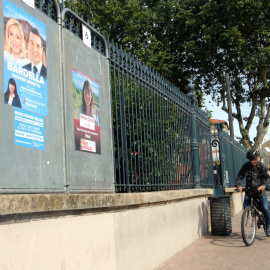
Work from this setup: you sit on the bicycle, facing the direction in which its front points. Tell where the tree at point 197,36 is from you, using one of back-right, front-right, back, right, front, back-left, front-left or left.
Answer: back-right

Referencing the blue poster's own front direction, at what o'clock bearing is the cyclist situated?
The cyclist is roughly at 9 o'clock from the blue poster.

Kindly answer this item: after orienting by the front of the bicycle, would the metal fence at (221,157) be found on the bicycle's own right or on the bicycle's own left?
on the bicycle's own right

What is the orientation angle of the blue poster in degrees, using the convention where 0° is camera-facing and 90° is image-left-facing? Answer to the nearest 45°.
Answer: approximately 315°

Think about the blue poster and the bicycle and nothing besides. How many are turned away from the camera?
0

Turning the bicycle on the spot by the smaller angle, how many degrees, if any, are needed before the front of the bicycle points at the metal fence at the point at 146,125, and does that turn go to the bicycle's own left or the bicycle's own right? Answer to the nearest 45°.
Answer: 0° — it already faces it

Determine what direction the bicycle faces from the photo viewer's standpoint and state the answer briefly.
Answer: facing the viewer and to the left of the viewer

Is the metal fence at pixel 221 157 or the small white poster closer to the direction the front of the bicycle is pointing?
the small white poster

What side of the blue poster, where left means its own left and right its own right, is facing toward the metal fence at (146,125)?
left
